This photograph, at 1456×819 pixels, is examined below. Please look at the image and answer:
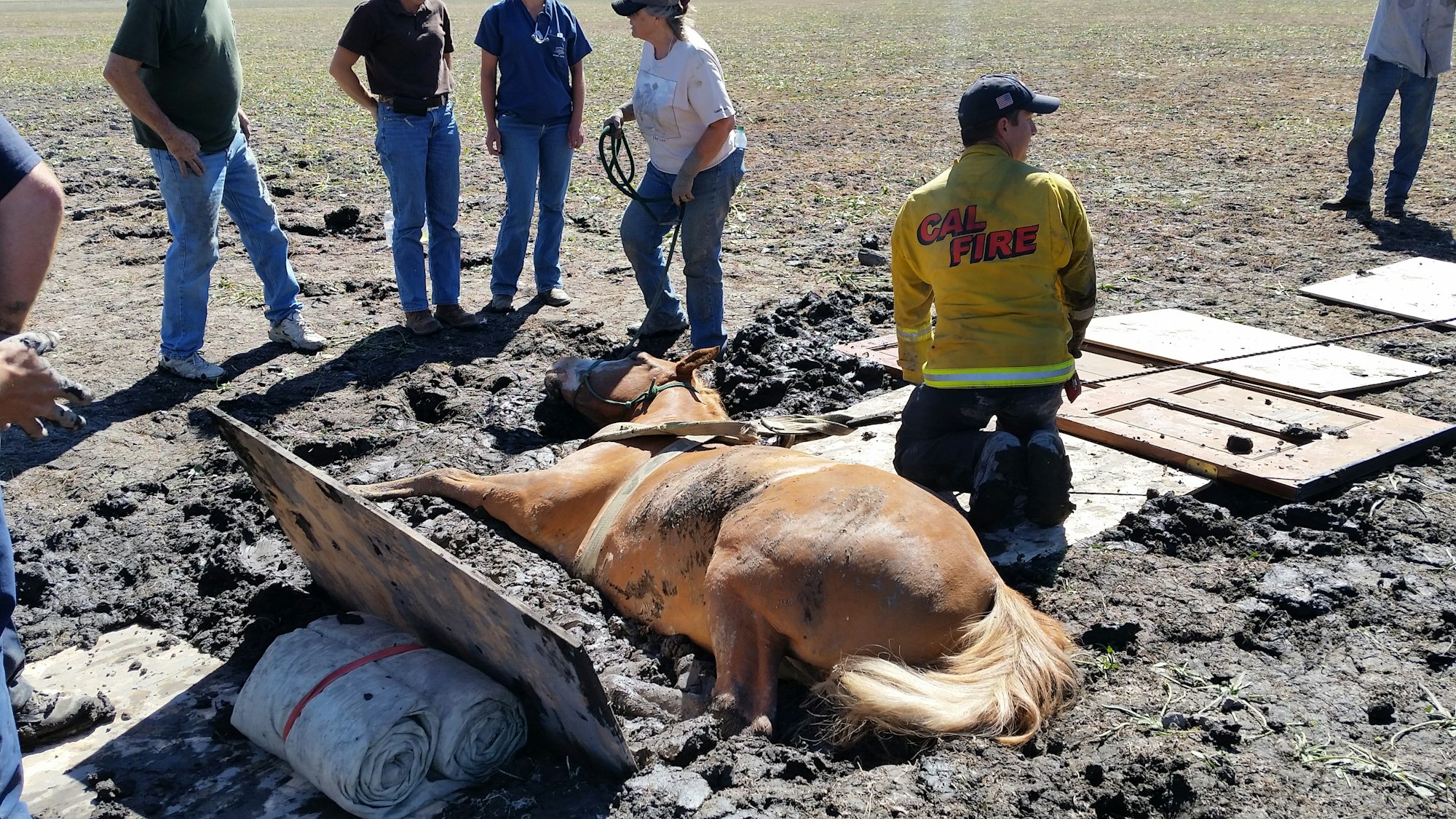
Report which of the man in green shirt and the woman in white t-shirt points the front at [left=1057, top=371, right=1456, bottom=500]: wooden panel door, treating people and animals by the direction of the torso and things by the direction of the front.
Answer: the man in green shirt

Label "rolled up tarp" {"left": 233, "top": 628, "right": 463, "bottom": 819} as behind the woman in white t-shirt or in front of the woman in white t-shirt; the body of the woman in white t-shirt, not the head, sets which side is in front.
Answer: in front

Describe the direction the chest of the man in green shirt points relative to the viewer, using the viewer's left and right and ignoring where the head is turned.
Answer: facing the viewer and to the right of the viewer

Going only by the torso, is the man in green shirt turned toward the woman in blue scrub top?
no

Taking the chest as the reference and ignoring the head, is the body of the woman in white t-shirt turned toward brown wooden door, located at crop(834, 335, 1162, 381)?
no

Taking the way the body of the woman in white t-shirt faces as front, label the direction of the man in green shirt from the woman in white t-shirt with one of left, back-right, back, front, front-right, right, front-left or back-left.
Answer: front-right

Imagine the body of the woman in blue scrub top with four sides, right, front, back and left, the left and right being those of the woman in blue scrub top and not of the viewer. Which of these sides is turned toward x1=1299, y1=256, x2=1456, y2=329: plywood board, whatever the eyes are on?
left

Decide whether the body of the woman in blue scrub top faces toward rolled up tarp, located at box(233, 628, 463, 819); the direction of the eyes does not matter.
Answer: yes

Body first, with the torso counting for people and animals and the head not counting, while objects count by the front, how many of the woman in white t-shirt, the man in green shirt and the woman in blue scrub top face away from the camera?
0

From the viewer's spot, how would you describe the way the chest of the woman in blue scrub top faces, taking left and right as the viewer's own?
facing the viewer

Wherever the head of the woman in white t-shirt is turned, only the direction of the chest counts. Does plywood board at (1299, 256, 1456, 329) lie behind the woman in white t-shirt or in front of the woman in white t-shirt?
behind

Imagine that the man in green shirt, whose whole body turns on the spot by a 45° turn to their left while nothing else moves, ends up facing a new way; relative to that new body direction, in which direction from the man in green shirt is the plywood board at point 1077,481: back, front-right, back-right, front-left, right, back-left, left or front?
front-right

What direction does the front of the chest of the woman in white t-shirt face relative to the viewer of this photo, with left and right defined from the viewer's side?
facing the viewer and to the left of the viewer
